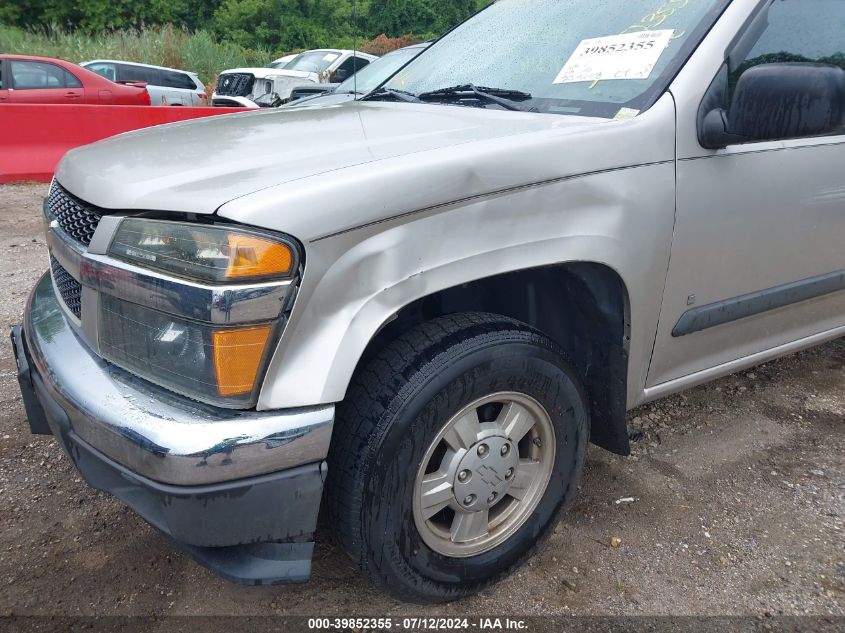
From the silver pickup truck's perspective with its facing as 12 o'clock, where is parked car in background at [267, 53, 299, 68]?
The parked car in background is roughly at 4 o'clock from the silver pickup truck.

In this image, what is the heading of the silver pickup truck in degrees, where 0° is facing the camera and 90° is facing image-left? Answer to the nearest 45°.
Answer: approximately 45°

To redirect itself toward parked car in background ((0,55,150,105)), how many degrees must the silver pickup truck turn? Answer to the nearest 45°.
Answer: approximately 90° to its right

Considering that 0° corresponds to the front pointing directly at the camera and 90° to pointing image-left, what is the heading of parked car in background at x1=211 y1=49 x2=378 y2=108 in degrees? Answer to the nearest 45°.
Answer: approximately 45°

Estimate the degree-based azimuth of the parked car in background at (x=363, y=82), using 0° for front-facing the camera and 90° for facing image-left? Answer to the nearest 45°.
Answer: approximately 45°

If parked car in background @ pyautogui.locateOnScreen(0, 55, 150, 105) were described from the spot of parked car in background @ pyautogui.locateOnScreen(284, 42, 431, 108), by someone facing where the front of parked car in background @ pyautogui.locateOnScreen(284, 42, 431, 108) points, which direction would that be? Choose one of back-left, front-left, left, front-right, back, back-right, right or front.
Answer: right

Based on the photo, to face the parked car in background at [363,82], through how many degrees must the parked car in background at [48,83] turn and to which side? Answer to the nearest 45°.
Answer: approximately 135° to its left

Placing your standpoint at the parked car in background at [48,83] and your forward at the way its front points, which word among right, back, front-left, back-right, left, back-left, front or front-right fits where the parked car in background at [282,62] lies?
back-right

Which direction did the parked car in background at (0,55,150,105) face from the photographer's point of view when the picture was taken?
facing to the left of the viewer
